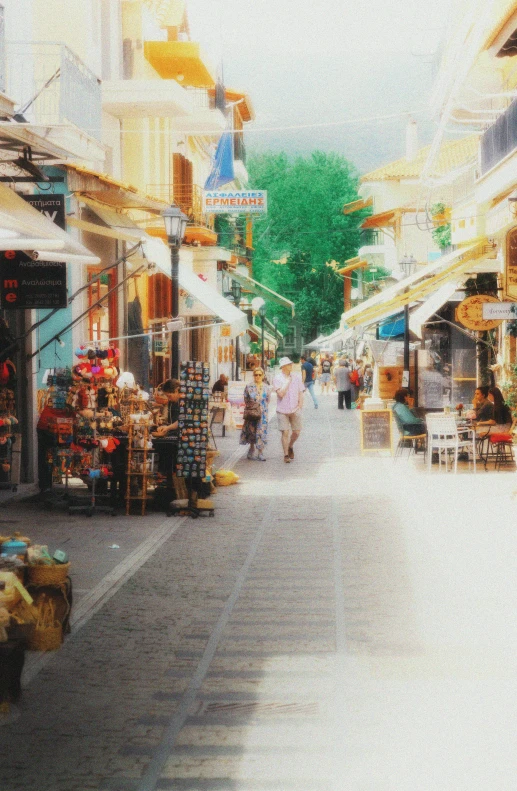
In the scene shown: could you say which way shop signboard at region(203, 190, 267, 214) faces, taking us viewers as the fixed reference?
facing the viewer

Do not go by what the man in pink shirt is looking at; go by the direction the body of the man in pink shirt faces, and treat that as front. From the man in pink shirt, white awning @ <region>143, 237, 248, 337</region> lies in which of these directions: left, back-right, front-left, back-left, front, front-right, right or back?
back-right

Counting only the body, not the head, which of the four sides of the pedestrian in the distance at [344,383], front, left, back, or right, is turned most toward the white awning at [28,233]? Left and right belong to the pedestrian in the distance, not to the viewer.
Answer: back

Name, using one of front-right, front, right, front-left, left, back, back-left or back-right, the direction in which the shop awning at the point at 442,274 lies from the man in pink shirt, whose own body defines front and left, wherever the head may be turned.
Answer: left

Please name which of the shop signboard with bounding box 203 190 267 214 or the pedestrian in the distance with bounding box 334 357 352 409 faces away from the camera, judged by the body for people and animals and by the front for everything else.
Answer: the pedestrian in the distance

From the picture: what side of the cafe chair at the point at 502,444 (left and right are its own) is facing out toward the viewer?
left

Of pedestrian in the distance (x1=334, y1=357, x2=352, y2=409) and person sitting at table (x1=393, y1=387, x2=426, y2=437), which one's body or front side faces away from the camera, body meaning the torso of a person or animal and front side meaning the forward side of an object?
the pedestrian in the distance

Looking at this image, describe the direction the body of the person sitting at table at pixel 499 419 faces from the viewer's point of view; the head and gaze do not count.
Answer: to the viewer's left

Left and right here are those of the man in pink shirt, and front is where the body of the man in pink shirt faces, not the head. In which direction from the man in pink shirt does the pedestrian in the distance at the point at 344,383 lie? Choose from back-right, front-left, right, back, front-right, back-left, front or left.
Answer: back

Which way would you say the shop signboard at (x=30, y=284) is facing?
toward the camera

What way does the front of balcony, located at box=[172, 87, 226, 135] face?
to the viewer's right

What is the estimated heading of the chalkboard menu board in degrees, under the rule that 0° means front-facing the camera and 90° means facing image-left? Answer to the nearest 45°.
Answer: approximately 0°
